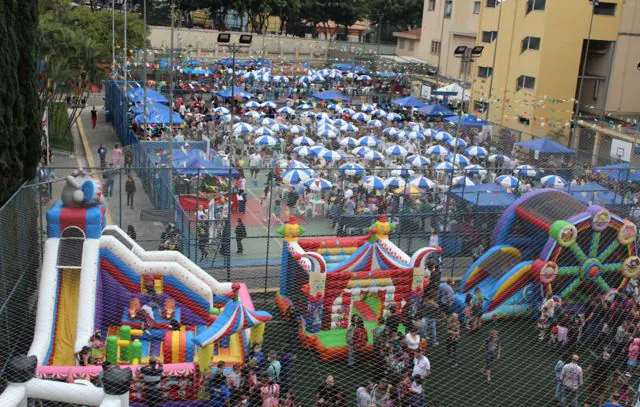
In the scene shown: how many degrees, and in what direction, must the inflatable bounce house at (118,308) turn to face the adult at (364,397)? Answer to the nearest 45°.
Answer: approximately 45° to its left

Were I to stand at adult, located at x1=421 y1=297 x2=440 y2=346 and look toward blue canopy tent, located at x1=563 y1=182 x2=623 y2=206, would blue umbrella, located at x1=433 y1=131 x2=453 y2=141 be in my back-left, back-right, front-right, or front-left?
front-left

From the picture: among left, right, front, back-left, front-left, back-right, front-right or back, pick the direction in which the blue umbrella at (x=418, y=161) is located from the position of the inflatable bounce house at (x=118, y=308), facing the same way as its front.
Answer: back-left

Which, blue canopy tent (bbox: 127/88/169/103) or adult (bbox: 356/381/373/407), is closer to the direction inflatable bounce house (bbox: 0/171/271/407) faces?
the adult

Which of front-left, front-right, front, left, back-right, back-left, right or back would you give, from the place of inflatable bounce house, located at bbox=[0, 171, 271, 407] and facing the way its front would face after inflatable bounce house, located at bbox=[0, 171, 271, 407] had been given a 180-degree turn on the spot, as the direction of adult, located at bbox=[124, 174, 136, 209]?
front

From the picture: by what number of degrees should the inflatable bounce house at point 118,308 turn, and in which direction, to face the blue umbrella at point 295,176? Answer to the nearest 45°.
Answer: approximately 135° to its left

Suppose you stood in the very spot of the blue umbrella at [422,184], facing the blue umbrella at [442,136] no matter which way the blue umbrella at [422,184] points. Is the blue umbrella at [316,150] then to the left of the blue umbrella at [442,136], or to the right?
left

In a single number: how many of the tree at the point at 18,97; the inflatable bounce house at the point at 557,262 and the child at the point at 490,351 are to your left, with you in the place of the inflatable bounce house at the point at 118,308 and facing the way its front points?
2

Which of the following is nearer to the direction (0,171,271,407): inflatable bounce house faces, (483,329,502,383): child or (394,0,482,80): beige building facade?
the child

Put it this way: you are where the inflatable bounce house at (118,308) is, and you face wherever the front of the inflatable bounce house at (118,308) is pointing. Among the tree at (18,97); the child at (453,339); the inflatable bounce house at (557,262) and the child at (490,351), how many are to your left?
3

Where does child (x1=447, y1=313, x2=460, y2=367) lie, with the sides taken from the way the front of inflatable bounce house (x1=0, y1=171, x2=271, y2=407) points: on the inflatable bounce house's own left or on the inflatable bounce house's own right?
on the inflatable bounce house's own left

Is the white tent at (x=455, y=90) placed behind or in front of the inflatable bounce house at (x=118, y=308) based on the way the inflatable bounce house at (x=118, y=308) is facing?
behind

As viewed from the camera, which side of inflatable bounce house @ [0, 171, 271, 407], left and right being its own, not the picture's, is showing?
front

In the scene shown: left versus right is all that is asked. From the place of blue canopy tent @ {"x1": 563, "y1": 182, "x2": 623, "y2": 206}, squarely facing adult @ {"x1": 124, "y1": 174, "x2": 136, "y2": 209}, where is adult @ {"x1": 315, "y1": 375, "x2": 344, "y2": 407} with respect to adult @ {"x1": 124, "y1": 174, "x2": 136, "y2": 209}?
left

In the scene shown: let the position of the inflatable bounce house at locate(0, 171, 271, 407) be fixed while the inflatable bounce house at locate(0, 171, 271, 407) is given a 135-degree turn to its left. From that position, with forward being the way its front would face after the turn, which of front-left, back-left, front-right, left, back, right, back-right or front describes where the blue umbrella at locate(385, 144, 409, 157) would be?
front

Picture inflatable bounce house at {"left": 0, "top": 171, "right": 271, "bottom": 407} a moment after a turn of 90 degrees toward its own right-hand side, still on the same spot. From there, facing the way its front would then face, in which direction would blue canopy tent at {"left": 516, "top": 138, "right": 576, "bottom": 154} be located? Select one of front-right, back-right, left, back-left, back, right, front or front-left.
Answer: back-right

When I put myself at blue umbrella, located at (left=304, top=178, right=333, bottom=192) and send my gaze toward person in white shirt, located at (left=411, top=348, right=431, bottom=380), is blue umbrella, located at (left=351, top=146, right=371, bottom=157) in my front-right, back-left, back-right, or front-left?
back-left

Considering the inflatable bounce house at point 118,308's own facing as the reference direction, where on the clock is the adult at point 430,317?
The adult is roughly at 9 o'clock from the inflatable bounce house.
